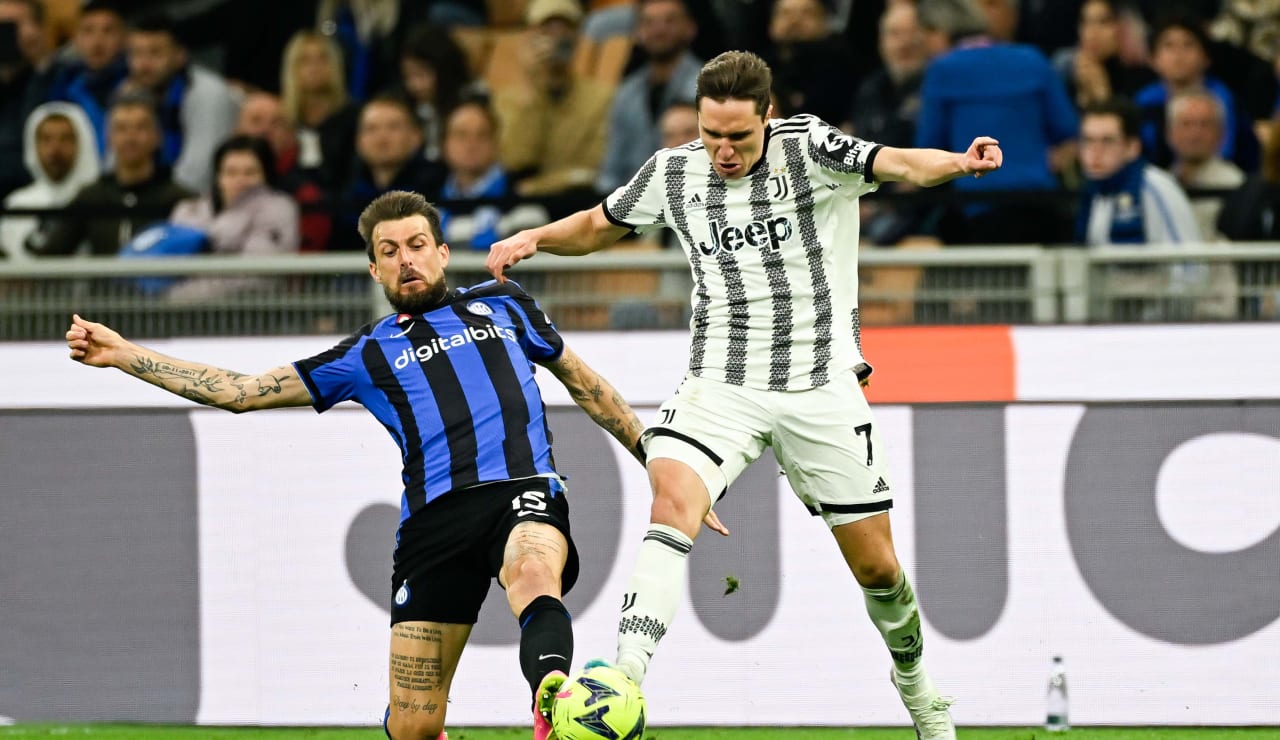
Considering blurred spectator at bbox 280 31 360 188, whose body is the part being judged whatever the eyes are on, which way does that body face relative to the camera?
toward the camera

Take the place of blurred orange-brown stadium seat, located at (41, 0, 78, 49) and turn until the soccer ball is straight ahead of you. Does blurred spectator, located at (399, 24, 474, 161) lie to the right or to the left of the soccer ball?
left

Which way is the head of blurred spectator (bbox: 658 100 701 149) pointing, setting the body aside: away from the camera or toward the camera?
toward the camera

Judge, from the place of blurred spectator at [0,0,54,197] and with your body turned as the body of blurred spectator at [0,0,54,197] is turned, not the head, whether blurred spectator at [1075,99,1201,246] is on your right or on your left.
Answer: on your left

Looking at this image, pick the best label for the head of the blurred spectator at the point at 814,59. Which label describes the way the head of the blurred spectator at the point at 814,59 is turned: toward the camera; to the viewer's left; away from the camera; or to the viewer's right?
toward the camera

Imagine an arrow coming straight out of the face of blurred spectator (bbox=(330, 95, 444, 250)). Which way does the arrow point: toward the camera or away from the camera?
toward the camera

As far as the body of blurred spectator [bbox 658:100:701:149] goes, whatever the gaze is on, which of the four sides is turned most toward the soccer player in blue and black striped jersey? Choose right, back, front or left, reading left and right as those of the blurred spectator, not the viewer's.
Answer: front

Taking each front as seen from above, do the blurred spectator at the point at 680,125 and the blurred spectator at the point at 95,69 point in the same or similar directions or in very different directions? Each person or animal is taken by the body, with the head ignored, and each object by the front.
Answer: same or similar directions

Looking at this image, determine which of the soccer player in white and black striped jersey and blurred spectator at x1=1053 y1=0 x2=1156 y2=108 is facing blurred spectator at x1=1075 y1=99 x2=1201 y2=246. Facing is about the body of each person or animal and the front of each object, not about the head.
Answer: blurred spectator at x1=1053 y1=0 x2=1156 y2=108

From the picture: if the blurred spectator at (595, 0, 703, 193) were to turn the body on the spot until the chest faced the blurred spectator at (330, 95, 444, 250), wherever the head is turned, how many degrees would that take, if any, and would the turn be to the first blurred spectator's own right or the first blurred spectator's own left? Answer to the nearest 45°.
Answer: approximately 90° to the first blurred spectator's own right

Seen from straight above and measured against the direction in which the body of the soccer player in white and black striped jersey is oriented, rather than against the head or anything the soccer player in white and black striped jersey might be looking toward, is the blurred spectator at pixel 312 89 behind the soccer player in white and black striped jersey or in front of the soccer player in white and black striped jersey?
behind

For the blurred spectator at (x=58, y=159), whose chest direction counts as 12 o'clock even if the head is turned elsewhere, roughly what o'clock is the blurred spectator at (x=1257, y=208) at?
the blurred spectator at (x=1257, y=208) is roughly at 10 o'clock from the blurred spectator at (x=58, y=159).

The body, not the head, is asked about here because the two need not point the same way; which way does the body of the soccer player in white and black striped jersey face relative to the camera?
toward the camera

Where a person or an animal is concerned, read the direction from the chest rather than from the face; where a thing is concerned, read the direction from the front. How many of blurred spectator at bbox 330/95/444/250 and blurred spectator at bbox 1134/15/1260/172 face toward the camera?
2

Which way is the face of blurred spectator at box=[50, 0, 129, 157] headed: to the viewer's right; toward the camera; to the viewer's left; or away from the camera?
toward the camera

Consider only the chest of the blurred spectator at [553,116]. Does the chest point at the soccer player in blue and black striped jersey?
yes

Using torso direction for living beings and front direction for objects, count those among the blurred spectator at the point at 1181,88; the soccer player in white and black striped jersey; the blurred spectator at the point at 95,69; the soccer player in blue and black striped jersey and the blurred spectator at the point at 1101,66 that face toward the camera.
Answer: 5

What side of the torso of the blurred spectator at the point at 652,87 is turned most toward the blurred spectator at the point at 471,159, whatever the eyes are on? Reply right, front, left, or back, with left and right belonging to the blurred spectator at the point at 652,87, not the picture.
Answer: right

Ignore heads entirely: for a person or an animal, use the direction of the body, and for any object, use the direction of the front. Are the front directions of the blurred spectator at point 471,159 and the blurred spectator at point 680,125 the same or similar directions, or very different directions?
same or similar directions
